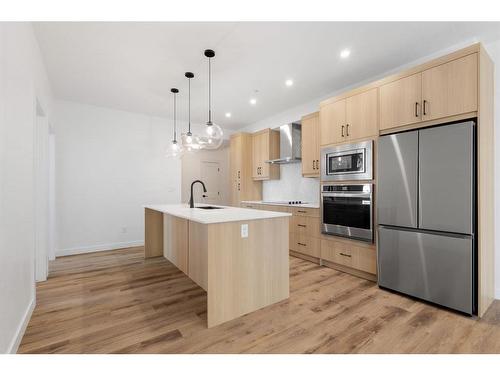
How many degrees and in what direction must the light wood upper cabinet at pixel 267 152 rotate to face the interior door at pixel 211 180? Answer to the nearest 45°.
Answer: approximately 90° to its right

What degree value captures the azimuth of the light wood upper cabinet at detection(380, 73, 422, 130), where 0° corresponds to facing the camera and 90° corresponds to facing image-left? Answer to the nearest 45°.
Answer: approximately 45°

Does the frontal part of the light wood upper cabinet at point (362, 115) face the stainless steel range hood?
no

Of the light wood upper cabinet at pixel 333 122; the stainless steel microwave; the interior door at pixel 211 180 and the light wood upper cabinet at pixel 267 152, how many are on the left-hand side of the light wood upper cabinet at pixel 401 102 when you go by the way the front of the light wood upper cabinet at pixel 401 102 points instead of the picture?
0

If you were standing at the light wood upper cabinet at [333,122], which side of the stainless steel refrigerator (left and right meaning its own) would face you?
right

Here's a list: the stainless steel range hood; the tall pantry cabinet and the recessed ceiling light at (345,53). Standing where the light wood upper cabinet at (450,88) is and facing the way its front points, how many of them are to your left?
0

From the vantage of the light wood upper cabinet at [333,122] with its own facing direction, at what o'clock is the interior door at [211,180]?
The interior door is roughly at 3 o'clock from the light wood upper cabinet.

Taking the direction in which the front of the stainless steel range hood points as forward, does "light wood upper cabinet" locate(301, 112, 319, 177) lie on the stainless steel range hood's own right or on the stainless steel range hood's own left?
on the stainless steel range hood's own left

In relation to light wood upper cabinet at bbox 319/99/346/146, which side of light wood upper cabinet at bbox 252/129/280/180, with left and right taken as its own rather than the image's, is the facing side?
left

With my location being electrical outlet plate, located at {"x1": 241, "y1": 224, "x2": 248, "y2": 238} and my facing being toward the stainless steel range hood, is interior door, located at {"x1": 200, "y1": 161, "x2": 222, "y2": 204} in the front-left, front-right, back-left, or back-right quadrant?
front-left

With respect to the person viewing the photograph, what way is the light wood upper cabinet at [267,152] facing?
facing the viewer and to the left of the viewer

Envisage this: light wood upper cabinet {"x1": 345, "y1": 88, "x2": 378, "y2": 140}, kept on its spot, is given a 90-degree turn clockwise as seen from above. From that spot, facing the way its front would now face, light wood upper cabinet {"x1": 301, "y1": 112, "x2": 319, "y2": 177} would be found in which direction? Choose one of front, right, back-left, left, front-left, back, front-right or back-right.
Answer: front

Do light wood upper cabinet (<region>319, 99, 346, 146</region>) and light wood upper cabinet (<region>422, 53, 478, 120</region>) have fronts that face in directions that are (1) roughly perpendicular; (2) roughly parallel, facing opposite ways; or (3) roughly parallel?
roughly parallel

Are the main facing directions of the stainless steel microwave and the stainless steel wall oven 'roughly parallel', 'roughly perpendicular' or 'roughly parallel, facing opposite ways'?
roughly parallel

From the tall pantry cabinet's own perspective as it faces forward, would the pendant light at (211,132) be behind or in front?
in front

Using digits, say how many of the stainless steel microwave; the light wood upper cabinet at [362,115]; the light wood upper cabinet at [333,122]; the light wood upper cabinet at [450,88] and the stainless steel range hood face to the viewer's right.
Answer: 0

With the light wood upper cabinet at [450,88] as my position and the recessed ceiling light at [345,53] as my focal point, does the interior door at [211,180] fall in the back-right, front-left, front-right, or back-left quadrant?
front-right

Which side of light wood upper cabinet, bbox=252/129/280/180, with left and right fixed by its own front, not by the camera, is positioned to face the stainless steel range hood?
left

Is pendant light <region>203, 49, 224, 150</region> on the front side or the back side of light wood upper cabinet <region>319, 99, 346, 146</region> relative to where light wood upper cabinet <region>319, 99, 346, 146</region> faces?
on the front side
